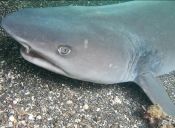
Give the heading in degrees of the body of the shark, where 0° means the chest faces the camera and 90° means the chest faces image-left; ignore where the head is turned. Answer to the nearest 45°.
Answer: approximately 90°
